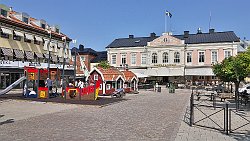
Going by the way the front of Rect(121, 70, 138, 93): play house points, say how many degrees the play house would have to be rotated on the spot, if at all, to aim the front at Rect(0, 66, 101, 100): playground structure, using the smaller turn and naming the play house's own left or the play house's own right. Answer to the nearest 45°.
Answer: approximately 90° to the play house's own right

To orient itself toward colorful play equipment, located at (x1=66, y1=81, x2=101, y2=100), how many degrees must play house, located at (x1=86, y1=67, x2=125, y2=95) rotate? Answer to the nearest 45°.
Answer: approximately 45° to its right

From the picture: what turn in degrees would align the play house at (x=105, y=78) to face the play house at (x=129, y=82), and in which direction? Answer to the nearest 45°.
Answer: approximately 90° to its left

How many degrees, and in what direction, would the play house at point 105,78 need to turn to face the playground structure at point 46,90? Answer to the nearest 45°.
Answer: approximately 90° to its right

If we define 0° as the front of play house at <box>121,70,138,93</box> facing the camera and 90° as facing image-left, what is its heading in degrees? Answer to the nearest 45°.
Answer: approximately 315°

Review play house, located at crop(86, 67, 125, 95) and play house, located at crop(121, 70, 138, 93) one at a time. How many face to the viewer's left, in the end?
0

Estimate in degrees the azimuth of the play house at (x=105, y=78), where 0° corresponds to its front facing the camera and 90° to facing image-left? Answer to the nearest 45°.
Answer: approximately 315°

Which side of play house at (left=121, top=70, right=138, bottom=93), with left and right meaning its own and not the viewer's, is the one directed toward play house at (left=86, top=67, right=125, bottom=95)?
right
